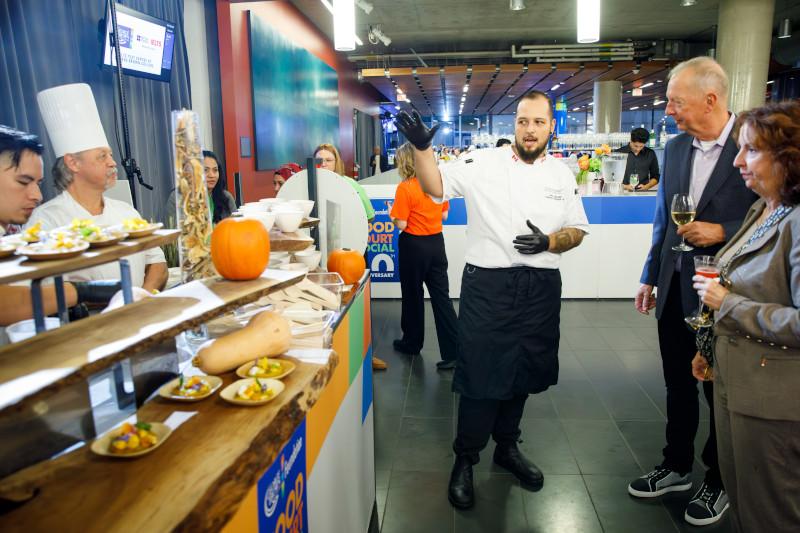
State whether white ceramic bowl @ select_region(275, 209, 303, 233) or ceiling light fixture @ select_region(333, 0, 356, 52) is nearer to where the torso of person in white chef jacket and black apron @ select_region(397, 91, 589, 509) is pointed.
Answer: the white ceramic bowl

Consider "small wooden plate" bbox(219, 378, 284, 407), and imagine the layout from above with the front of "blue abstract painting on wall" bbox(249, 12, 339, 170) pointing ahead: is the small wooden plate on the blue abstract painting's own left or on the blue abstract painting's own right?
on the blue abstract painting's own right

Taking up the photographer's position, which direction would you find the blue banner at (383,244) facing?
facing the viewer

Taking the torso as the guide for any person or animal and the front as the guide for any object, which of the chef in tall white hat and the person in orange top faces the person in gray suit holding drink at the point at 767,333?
the chef in tall white hat

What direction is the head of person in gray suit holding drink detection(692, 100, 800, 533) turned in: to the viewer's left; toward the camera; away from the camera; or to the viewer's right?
to the viewer's left

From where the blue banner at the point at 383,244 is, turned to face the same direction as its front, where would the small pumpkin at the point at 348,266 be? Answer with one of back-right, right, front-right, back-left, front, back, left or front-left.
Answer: front

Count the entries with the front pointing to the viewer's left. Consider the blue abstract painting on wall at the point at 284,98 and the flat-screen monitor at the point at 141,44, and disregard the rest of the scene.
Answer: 0

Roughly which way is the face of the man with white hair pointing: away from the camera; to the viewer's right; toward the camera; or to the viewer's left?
to the viewer's left

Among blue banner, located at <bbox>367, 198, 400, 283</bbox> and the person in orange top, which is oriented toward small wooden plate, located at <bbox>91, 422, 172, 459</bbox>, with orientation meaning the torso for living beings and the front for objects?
the blue banner

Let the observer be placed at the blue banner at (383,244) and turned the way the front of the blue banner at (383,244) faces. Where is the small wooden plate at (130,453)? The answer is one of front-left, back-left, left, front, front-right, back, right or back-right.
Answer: front

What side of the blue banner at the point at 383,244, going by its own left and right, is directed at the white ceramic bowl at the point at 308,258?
front

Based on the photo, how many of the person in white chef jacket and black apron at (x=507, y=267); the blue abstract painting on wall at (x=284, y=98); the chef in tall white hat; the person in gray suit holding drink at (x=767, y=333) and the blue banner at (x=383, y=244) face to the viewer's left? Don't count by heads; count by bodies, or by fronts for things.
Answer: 1

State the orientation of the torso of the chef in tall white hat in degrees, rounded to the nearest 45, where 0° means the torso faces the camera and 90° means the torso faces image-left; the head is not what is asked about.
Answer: approximately 315°

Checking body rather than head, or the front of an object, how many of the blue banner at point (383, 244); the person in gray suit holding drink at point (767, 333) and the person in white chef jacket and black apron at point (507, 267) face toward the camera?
2

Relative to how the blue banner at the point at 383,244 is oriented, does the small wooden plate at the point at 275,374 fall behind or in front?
in front

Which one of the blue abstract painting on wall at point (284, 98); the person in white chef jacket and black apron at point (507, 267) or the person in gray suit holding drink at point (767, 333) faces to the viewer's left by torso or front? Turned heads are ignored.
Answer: the person in gray suit holding drink at point (767, 333)

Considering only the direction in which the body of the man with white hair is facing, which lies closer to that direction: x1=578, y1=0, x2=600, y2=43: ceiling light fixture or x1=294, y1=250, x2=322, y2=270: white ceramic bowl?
the white ceramic bowl
